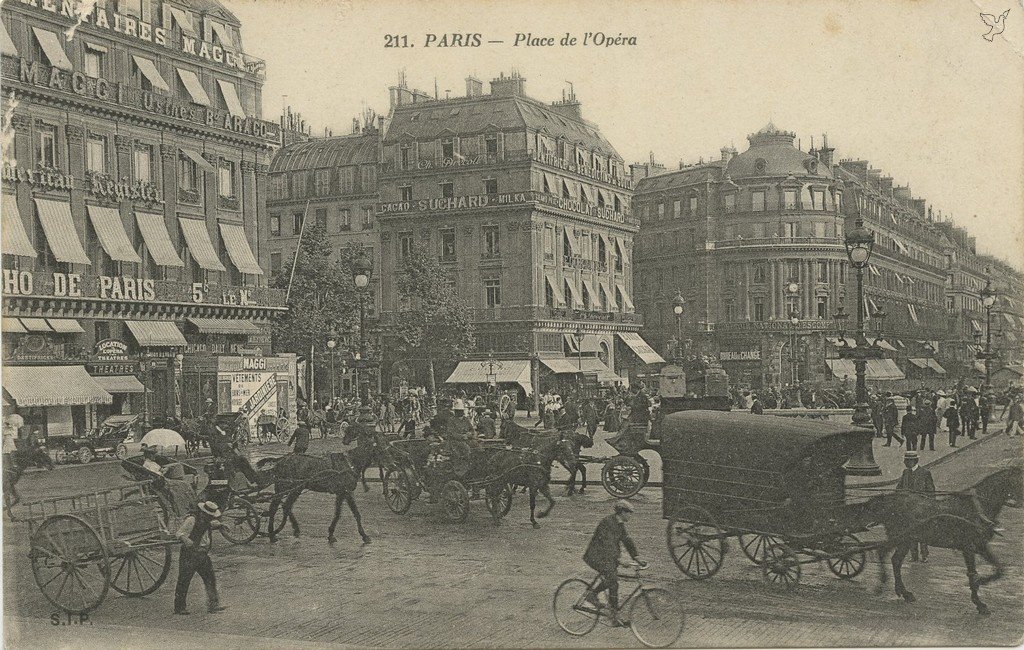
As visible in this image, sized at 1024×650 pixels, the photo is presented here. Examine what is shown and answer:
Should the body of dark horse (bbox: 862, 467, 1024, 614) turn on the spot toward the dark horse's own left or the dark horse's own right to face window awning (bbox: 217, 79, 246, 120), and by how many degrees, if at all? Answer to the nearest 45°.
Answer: approximately 180°

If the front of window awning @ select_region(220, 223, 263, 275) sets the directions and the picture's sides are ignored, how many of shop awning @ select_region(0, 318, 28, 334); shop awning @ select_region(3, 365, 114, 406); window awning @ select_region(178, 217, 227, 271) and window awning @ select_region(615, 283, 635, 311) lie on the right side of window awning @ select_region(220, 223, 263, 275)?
3

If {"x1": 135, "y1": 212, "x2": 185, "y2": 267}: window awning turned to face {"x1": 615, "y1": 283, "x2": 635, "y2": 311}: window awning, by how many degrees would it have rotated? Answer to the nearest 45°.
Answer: approximately 45° to its left

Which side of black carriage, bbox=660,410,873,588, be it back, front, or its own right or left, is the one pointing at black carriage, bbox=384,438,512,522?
back

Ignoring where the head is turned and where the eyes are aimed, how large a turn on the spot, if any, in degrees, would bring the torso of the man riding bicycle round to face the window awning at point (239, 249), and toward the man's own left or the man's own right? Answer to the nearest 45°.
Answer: approximately 135° to the man's own left

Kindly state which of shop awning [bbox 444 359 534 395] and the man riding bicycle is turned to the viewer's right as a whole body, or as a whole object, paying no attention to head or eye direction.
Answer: the man riding bicycle

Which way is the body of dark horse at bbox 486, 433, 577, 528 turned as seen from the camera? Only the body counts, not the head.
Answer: to the viewer's right

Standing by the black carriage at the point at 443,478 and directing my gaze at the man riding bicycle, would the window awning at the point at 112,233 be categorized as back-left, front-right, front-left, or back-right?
back-right

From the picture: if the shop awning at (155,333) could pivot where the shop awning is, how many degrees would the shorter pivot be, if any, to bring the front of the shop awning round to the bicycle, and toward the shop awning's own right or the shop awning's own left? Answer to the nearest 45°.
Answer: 0° — it already faces it

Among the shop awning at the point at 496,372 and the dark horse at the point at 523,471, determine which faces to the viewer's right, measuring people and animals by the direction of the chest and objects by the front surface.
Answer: the dark horse

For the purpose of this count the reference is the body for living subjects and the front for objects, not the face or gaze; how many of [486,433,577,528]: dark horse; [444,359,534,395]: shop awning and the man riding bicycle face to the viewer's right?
2

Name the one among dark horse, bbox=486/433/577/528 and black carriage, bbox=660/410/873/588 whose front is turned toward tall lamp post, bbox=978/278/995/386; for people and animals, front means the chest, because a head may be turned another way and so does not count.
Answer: the dark horse

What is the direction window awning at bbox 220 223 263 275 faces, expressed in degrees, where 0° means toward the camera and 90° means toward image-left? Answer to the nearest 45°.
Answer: approximately 315°

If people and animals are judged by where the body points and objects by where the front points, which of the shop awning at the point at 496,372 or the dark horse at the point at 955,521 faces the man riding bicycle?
the shop awning
